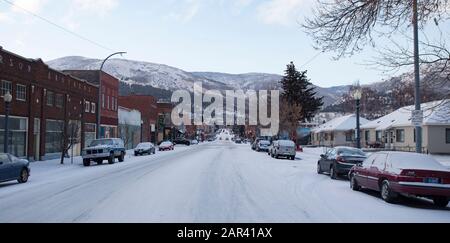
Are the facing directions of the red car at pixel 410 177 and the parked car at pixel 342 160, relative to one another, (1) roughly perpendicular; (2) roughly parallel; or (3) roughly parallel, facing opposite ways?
roughly parallel

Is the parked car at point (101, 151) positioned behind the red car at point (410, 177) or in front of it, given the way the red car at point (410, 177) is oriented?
in front

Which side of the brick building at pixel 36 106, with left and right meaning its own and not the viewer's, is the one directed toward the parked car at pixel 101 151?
front

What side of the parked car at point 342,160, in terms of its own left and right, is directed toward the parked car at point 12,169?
left

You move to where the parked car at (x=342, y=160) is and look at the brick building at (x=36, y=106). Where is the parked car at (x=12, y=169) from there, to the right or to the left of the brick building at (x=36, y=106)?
left

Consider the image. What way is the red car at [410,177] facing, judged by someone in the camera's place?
facing away from the viewer and to the left of the viewer

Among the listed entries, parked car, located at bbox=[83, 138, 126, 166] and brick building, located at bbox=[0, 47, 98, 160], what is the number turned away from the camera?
0

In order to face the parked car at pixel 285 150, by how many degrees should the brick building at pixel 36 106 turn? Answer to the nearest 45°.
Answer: approximately 45° to its left

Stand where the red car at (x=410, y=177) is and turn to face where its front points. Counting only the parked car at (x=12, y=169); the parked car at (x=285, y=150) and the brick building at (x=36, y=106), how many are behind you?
0

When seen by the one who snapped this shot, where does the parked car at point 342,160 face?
facing away from the viewer and to the left of the viewer

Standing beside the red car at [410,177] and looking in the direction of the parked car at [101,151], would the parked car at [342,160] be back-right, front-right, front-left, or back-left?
front-right

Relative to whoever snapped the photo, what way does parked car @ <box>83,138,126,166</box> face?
facing the viewer and to the left of the viewer

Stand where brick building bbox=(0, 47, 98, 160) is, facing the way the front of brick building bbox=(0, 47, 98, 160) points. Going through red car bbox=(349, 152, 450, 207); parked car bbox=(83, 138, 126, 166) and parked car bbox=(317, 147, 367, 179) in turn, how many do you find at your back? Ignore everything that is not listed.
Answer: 0

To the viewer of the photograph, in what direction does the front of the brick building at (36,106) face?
facing the viewer and to the right of the viewer

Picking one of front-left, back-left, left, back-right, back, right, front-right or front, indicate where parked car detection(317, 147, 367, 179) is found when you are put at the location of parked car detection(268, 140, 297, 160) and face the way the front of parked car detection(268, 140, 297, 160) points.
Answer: back-left

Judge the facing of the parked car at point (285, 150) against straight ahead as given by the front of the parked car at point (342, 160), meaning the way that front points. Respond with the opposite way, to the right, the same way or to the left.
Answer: the same way

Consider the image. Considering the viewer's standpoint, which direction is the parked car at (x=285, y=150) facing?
facing away from the viewer and to the left of the viewer
